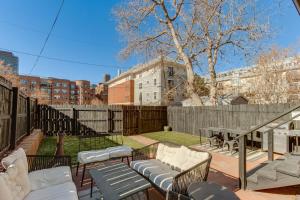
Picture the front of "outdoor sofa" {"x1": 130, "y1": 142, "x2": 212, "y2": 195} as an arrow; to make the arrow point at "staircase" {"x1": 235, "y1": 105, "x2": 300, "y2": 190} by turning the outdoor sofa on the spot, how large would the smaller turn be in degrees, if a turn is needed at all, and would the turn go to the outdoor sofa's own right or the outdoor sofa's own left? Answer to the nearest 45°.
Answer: approximately 135° to the outdoor sofa's own left

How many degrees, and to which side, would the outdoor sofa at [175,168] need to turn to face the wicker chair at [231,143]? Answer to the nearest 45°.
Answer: approximately 180°

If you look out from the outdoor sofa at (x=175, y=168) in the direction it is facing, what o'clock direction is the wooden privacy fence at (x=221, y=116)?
The wooden privacy fence is roughly at 5 o'clock from the outdoor sofa.

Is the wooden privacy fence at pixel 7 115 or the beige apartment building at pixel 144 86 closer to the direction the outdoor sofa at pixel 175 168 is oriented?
the wooden privacy fence

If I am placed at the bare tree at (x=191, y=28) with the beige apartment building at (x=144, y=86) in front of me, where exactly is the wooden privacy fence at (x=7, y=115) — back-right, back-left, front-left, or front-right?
back-left

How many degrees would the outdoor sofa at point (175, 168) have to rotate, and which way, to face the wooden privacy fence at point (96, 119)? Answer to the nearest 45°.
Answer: approximately 90° to its right

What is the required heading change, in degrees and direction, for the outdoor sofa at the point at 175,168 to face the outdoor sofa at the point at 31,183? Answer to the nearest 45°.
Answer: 0° — it already faces it

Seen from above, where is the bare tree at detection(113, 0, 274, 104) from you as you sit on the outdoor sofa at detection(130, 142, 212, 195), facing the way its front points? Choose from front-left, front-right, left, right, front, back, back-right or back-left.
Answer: back-right

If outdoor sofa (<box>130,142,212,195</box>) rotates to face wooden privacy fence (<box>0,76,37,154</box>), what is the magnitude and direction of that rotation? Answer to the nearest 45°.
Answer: approximately 45° to its right

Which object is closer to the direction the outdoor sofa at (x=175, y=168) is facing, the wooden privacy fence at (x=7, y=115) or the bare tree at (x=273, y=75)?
the wooden privacy fence

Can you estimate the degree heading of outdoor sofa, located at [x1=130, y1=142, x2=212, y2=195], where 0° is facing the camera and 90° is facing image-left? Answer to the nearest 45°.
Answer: approximately 45°

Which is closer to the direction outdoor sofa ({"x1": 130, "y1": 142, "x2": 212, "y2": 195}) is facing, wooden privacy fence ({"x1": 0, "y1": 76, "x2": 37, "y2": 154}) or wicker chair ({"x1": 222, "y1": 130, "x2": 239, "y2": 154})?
the wooden privacy fence

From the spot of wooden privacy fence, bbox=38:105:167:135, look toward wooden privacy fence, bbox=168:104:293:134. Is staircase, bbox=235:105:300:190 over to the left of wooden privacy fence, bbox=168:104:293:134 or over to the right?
right

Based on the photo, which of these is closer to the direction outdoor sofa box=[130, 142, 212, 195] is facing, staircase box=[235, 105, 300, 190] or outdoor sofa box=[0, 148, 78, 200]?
the outdoor sofa
